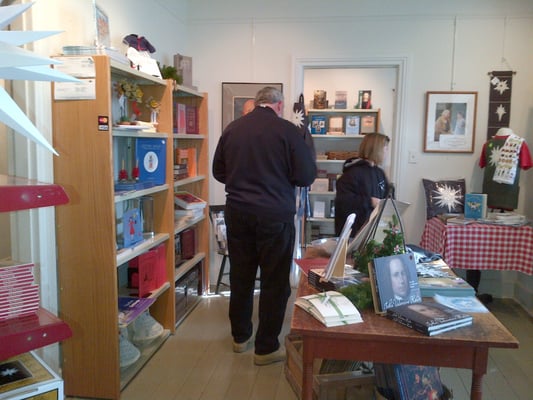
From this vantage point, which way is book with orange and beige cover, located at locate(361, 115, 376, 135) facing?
toward the camera

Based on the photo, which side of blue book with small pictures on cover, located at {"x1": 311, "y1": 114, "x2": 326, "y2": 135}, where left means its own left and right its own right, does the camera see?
front

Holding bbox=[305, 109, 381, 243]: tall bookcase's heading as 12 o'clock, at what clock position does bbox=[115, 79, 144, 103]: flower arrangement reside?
The flower arrangement is roughly at 1 o'clock from the tall bookcase.

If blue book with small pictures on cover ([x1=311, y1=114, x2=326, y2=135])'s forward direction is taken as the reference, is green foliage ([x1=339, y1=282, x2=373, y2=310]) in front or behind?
in front

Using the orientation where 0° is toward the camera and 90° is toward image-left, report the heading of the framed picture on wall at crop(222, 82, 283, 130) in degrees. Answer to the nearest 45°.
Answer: approximately 0°

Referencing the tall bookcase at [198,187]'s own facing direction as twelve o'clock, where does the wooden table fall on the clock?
The wooden table is roughly at 1 o'clock from the tall bookcase.

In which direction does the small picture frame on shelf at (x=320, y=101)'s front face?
toward the camera

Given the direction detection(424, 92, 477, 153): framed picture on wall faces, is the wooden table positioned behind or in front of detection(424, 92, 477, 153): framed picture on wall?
in front

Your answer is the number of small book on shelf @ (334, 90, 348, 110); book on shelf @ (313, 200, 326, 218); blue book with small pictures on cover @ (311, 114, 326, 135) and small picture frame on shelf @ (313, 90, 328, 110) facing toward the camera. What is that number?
4

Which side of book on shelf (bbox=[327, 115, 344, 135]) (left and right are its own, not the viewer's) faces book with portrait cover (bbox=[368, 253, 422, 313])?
front

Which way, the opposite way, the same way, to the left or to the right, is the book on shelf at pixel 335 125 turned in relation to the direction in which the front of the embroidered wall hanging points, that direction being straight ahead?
the same way

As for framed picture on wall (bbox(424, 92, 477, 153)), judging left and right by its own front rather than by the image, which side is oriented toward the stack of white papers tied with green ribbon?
front

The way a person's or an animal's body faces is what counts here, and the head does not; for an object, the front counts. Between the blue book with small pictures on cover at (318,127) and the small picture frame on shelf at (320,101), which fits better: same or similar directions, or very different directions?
same or similar directions

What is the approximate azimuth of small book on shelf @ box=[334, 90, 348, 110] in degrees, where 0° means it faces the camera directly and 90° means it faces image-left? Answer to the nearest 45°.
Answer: approximately 0°

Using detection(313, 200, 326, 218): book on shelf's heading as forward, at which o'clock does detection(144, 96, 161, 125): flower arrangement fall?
The flower arrangement is roughly at 1 o'clock from the book on shelf.

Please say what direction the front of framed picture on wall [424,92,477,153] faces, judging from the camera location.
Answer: facing the viewer

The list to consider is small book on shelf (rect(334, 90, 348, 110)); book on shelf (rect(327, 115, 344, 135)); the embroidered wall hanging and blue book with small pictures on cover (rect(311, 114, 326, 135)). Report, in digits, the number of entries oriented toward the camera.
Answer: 4
